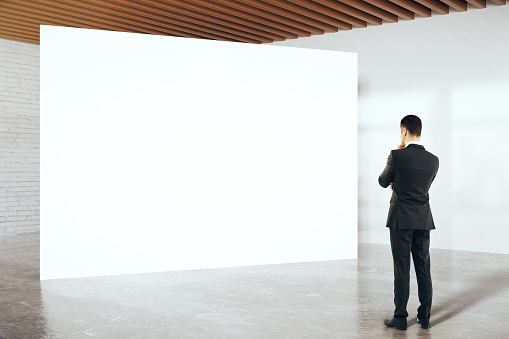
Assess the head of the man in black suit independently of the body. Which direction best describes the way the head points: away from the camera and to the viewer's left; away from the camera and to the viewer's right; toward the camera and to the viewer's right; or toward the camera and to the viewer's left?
away from the camera and to the viewer's left

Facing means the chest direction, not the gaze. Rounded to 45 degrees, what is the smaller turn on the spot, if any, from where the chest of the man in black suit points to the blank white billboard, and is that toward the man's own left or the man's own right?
0° — they already face it

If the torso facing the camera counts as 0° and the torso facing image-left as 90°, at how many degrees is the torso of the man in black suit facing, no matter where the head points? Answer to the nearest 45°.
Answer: approximately 135°
